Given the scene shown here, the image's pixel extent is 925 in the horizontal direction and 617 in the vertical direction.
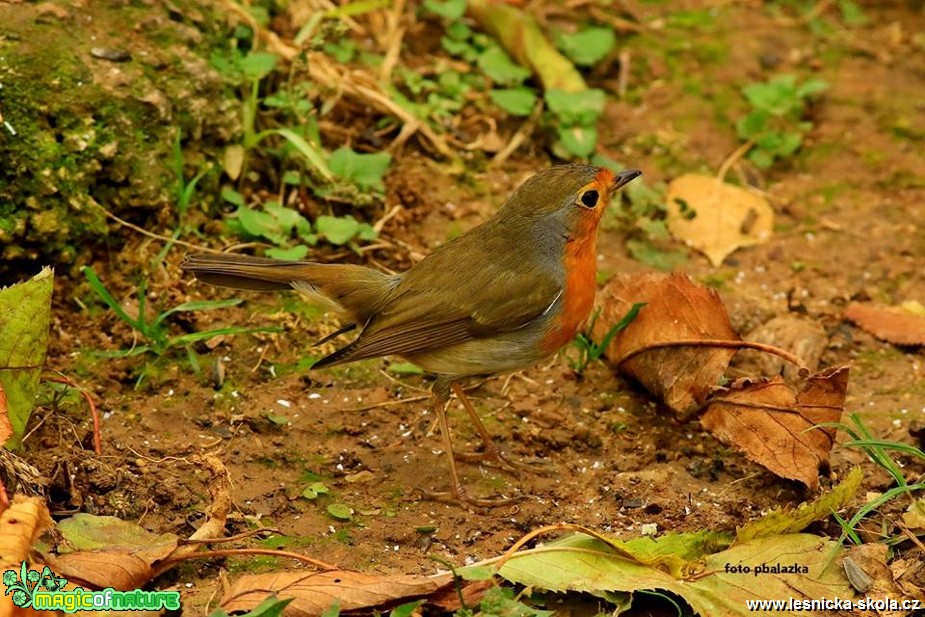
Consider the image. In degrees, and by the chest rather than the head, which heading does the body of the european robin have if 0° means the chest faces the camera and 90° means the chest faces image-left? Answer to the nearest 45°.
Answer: approximately 270°

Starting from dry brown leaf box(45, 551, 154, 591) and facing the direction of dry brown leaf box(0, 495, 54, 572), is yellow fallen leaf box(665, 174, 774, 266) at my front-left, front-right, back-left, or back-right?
back-right

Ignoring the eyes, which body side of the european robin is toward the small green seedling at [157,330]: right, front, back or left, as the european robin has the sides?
back

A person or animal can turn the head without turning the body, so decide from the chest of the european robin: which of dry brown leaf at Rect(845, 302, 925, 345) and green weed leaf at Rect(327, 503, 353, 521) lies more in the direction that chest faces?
the dry brown leaf

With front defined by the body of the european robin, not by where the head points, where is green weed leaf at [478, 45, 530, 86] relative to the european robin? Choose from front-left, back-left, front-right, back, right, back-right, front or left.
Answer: left

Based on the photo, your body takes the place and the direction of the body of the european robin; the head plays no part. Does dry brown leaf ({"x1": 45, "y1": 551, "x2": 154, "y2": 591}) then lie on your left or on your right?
on your right

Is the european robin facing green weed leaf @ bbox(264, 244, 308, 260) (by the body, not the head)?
no

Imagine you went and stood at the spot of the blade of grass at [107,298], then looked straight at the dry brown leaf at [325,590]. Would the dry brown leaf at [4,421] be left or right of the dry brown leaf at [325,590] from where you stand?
right

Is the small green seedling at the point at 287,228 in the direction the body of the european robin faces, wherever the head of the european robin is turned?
no

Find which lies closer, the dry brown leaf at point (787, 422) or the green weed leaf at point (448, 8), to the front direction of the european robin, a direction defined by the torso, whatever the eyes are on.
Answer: the dry brown leaf

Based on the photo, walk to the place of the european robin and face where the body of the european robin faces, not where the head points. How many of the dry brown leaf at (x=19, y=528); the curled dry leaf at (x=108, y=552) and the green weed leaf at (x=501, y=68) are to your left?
1

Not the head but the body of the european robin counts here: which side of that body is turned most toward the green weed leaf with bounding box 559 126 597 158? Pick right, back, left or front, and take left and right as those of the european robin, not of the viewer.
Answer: left

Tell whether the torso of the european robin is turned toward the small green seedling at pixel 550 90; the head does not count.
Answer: no

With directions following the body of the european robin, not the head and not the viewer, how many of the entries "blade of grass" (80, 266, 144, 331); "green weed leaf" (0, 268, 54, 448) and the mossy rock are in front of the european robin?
0

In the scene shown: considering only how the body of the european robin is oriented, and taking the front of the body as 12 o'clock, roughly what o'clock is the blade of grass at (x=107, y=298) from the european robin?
The blade of grass is roughly at 6 o'clock from the european robin.
